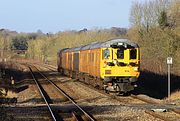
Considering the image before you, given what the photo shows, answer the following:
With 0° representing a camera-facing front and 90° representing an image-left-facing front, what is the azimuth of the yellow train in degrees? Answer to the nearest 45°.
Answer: approximately 315°
